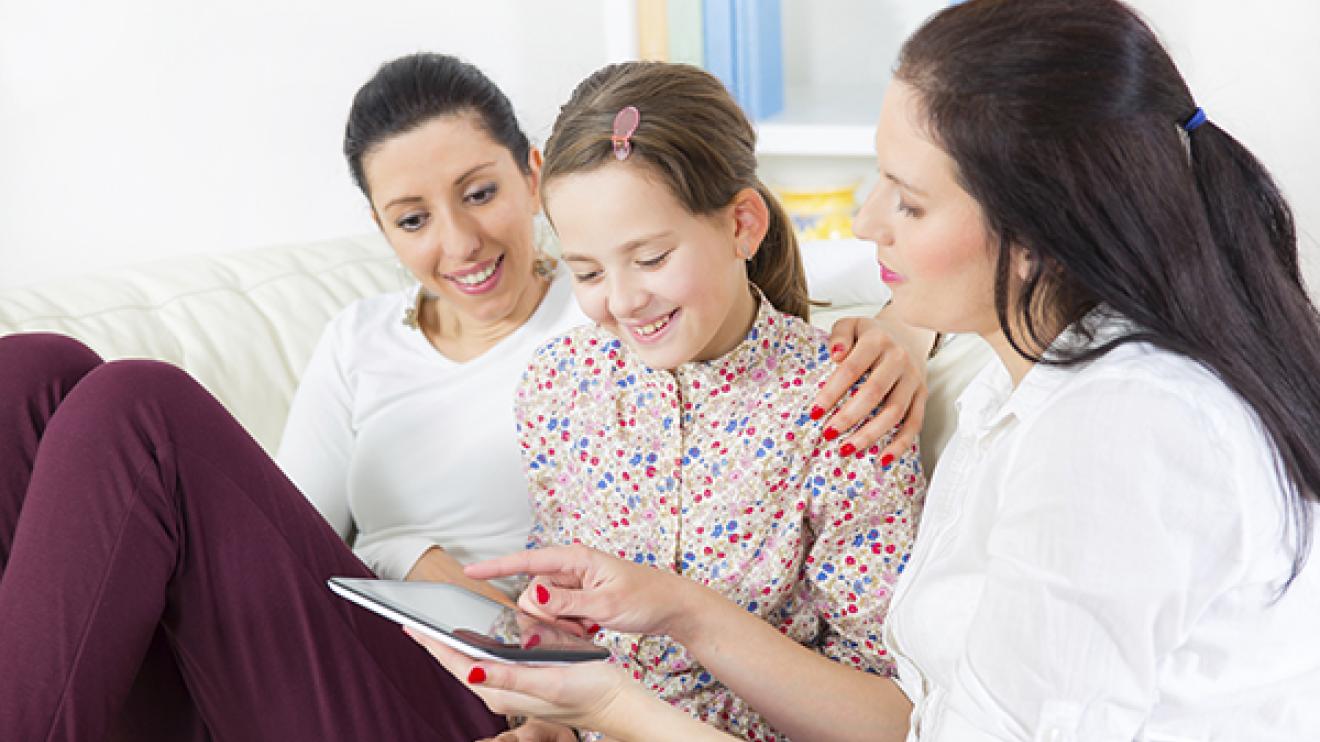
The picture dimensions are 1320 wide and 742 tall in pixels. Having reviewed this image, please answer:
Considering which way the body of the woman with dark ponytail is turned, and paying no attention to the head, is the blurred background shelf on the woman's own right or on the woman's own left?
on the woman's own right

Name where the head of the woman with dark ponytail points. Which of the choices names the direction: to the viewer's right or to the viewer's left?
to the viewer's left

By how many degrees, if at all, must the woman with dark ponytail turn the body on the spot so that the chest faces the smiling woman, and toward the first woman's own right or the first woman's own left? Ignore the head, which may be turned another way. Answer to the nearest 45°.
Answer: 0° — they already face them

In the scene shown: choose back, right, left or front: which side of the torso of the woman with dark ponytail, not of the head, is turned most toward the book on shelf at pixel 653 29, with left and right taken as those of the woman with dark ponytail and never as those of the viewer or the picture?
right

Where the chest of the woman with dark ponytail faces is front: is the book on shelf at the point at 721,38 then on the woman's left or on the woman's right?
on the woman's right

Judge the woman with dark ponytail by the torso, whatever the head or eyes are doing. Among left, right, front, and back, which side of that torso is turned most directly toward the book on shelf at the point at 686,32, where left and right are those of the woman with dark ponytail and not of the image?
right

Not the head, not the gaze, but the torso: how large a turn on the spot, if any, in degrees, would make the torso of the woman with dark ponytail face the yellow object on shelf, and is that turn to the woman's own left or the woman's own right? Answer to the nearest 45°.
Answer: approximately 90° to the woman's own right

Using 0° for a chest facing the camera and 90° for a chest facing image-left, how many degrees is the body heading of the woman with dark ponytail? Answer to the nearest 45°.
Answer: approximately 90°
